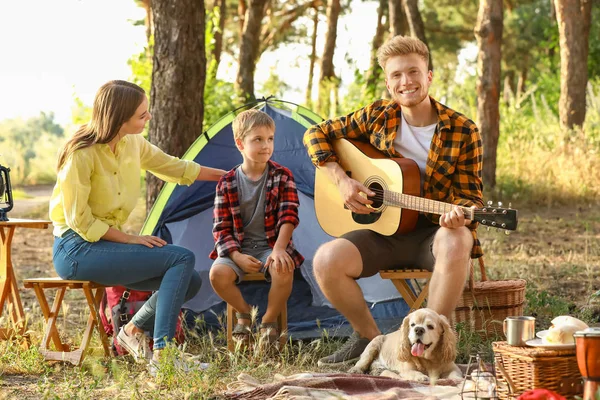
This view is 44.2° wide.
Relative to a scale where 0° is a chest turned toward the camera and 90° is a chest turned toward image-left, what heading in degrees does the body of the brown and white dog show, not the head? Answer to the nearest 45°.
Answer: approximately 315°

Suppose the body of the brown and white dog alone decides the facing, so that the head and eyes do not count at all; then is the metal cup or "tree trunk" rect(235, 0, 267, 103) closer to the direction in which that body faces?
the metal cup

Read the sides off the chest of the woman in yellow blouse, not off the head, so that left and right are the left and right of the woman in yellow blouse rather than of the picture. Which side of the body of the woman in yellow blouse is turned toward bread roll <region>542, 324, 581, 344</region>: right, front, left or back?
front

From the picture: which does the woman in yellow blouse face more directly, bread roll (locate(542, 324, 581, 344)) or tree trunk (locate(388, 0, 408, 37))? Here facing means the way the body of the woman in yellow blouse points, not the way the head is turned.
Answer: the bread roll

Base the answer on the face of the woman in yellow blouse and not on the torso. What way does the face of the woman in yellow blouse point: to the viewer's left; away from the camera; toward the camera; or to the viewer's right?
to the viewer's right

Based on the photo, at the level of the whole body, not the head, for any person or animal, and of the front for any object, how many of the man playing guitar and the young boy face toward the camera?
2

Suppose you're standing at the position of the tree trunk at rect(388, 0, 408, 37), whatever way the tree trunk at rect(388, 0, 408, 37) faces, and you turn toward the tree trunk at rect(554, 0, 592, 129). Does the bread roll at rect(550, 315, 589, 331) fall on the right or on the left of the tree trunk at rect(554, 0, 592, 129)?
right

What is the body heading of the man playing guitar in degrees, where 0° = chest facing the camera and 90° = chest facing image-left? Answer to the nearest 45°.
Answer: approximately 0°

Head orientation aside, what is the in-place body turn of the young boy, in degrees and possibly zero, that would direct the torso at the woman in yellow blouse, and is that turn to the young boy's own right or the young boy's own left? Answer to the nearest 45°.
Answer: approximately 45° to the young boy's own right

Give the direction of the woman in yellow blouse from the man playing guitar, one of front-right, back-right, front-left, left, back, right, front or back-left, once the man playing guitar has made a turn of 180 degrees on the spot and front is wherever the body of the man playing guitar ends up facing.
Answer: left
